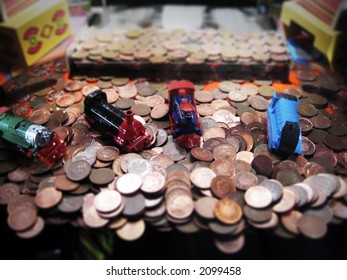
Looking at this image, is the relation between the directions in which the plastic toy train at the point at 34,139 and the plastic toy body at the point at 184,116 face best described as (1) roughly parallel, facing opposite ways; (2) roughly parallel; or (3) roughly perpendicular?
roughly perpendicular

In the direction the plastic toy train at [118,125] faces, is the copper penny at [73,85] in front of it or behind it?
behind

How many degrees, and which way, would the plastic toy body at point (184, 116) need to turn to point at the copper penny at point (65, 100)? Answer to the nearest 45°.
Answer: approximately 135° to its right

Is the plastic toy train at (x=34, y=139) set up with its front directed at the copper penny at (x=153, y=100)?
no

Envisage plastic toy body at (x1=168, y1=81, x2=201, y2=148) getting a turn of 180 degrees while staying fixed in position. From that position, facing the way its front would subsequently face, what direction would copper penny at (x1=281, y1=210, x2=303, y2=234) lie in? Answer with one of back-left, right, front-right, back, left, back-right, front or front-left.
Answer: back-right

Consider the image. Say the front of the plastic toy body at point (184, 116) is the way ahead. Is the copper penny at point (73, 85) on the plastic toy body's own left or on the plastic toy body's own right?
on the plastic toy body's own right

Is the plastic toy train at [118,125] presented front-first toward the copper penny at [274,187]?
yes

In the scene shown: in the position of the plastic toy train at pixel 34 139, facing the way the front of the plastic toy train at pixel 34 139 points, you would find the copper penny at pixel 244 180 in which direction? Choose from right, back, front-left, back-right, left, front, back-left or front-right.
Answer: front

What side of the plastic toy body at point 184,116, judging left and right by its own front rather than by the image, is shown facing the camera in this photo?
front

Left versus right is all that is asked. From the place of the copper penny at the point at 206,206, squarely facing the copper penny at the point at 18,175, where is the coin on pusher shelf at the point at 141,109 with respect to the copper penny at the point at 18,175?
right

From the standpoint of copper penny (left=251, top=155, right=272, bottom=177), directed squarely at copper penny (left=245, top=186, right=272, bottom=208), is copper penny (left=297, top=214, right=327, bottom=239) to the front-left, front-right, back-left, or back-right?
front-left

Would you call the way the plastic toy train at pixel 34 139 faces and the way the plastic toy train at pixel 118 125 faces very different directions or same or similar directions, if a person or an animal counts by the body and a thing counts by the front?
same or similar directions

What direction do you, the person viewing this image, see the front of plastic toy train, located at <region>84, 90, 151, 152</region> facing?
facing the viewer and to the right of the viewer

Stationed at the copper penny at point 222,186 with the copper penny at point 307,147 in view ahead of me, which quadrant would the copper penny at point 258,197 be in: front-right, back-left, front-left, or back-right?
front-right
